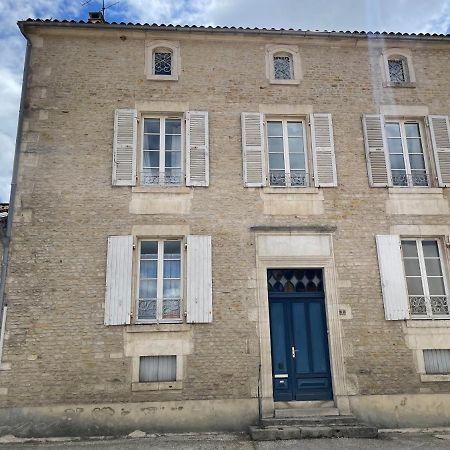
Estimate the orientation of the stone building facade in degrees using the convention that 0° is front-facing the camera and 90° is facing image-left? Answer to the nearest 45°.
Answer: approximately 0°
